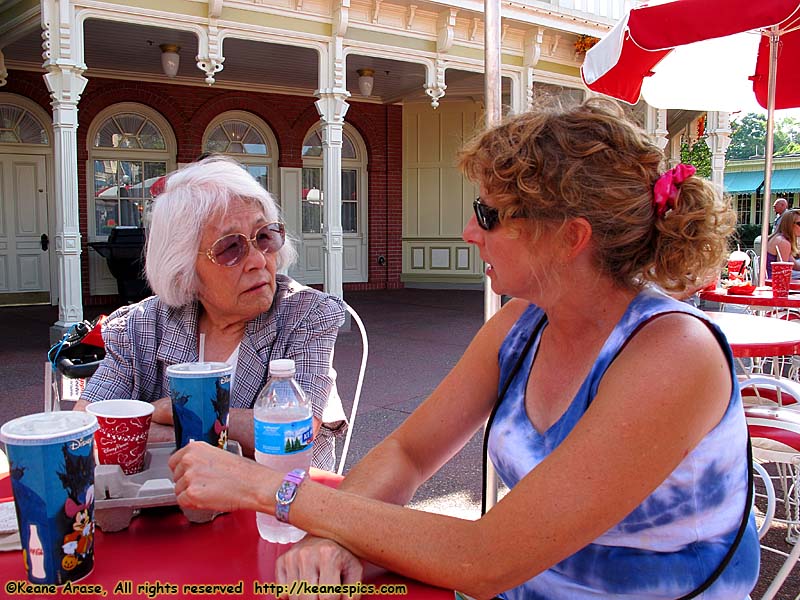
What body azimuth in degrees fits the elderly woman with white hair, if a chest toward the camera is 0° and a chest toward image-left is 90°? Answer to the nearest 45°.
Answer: approximately 0°

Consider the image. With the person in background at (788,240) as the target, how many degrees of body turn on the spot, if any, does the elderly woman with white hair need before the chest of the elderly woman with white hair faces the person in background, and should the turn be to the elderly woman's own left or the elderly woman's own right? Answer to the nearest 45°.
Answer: approximately 135° to the elderly woman's own left

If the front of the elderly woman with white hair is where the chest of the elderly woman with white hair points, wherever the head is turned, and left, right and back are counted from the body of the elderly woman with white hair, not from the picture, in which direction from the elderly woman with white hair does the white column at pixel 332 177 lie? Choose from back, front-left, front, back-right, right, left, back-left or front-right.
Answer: back

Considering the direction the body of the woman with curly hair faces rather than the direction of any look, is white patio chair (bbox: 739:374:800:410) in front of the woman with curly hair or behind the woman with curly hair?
behind

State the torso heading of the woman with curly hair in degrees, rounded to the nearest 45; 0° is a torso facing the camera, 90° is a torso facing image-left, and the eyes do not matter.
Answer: approximately 45°

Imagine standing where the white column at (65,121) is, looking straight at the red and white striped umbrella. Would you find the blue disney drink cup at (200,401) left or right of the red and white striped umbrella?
right

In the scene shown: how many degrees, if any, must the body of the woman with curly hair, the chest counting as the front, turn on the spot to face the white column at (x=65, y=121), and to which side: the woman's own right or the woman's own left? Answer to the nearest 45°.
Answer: approximately 90° to the woman's own right

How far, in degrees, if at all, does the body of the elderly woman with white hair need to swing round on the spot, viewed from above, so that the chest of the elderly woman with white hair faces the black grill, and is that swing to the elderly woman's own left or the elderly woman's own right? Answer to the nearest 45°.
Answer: approximately 180°

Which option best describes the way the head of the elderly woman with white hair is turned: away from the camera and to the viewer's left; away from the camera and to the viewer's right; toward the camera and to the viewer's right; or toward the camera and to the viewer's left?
toward the camera and to the viewer's right

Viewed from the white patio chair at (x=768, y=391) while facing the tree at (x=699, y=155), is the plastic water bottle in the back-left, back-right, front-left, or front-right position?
back-left
